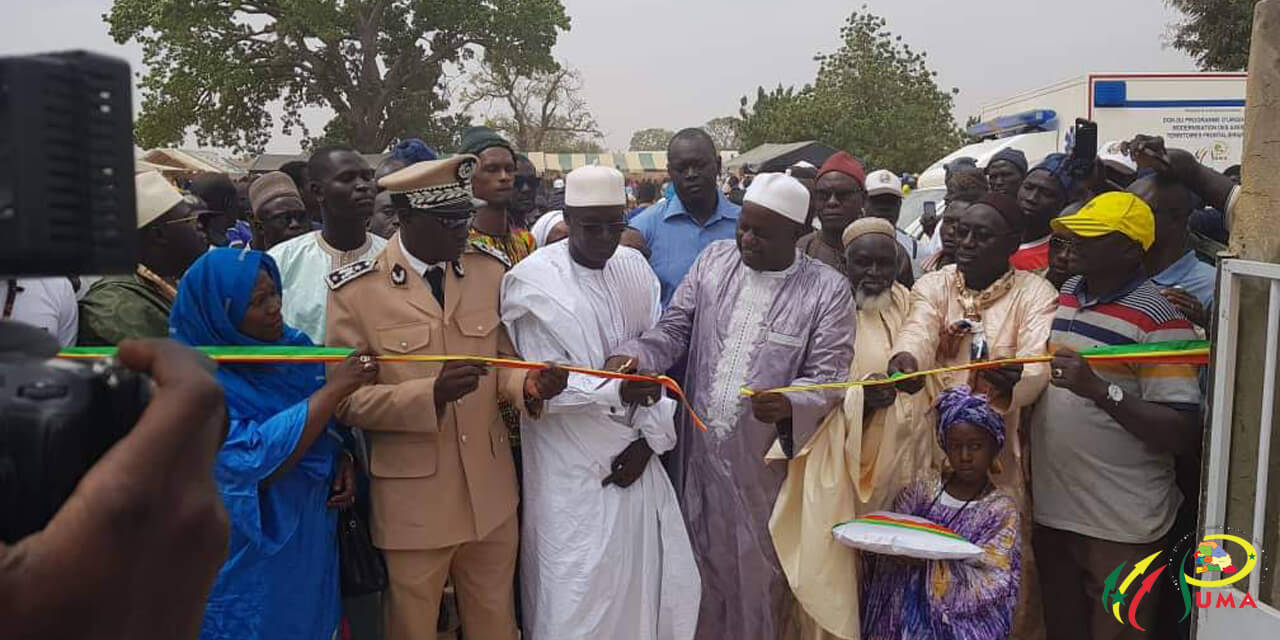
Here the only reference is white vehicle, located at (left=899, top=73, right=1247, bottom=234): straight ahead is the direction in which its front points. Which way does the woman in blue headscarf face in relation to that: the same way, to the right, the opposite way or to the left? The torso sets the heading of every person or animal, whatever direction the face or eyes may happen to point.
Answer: the opposite way

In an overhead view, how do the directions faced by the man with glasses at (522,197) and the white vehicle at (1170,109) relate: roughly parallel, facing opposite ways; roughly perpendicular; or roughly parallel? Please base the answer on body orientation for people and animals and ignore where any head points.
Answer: roughly perpendicular

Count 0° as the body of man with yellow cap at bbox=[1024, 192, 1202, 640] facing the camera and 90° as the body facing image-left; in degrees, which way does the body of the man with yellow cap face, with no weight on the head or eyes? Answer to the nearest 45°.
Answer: approximately 45°

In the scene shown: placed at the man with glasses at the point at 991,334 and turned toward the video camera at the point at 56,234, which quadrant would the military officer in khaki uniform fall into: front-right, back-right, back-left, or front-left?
front-right

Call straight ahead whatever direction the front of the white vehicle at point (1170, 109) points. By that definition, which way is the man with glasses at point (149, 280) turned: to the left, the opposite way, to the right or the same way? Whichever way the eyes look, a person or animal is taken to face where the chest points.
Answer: the opposite way

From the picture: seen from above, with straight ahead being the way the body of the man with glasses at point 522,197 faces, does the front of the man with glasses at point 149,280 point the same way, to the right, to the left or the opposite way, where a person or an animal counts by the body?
to the left

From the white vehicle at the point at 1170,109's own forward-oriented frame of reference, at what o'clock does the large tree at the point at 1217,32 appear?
The large tree is roughly at 5 o'clock from the white vehicle.

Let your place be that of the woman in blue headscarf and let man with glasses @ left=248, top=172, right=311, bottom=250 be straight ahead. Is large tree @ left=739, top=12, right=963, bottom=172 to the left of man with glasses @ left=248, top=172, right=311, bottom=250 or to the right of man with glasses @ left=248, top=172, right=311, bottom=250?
right

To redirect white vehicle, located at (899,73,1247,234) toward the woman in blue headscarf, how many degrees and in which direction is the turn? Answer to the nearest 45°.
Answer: approximately 45° to its left

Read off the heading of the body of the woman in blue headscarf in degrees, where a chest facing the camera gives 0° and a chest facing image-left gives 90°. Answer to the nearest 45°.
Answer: approximately 270°

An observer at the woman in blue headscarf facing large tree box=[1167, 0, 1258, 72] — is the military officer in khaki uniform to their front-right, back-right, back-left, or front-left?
front-right

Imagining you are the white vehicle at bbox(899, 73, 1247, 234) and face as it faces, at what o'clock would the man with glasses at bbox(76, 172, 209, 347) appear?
The man with glasses is roughly at 11 o'clock from the white vehicle.
